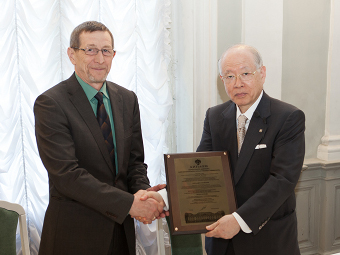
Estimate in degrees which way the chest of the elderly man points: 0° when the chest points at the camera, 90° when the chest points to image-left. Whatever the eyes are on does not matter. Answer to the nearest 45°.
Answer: approximately 45°

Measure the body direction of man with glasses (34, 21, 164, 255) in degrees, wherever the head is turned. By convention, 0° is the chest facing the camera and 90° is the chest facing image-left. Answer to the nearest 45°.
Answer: approximately 315°
